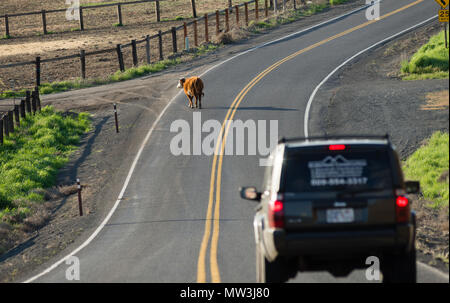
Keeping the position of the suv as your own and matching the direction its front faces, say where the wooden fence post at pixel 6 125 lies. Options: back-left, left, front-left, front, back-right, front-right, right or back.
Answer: front-left

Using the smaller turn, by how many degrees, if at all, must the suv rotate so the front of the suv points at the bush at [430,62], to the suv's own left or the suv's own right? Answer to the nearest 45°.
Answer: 0° — it already faces it

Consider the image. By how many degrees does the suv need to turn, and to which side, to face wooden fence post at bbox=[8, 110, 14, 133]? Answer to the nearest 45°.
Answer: approximately 45° to its left

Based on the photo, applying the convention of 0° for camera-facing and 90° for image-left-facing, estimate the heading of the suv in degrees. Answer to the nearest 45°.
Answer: approximately 180°

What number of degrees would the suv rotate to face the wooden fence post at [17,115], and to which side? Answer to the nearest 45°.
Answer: approximately 45° to its left

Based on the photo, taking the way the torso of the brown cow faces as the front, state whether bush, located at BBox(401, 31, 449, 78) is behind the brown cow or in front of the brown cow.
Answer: in front
